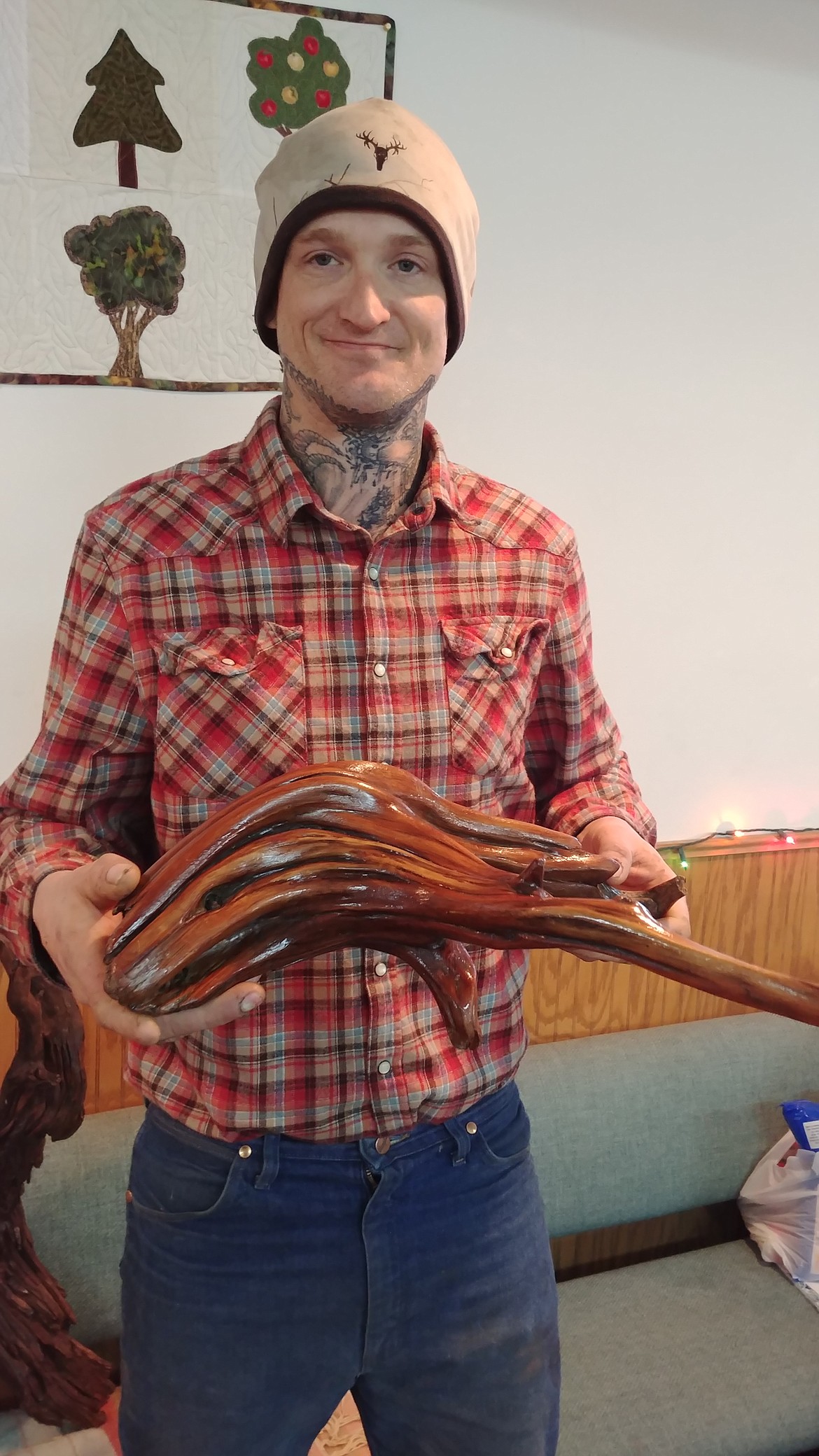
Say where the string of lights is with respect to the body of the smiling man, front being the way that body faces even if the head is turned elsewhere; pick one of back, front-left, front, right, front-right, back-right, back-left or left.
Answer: back-left

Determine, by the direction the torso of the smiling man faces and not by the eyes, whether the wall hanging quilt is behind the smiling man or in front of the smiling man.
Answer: behind

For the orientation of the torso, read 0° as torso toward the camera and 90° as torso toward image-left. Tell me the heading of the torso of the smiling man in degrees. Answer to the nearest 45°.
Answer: approximately 0°

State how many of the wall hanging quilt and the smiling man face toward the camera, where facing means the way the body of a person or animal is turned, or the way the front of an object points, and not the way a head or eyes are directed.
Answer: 2
